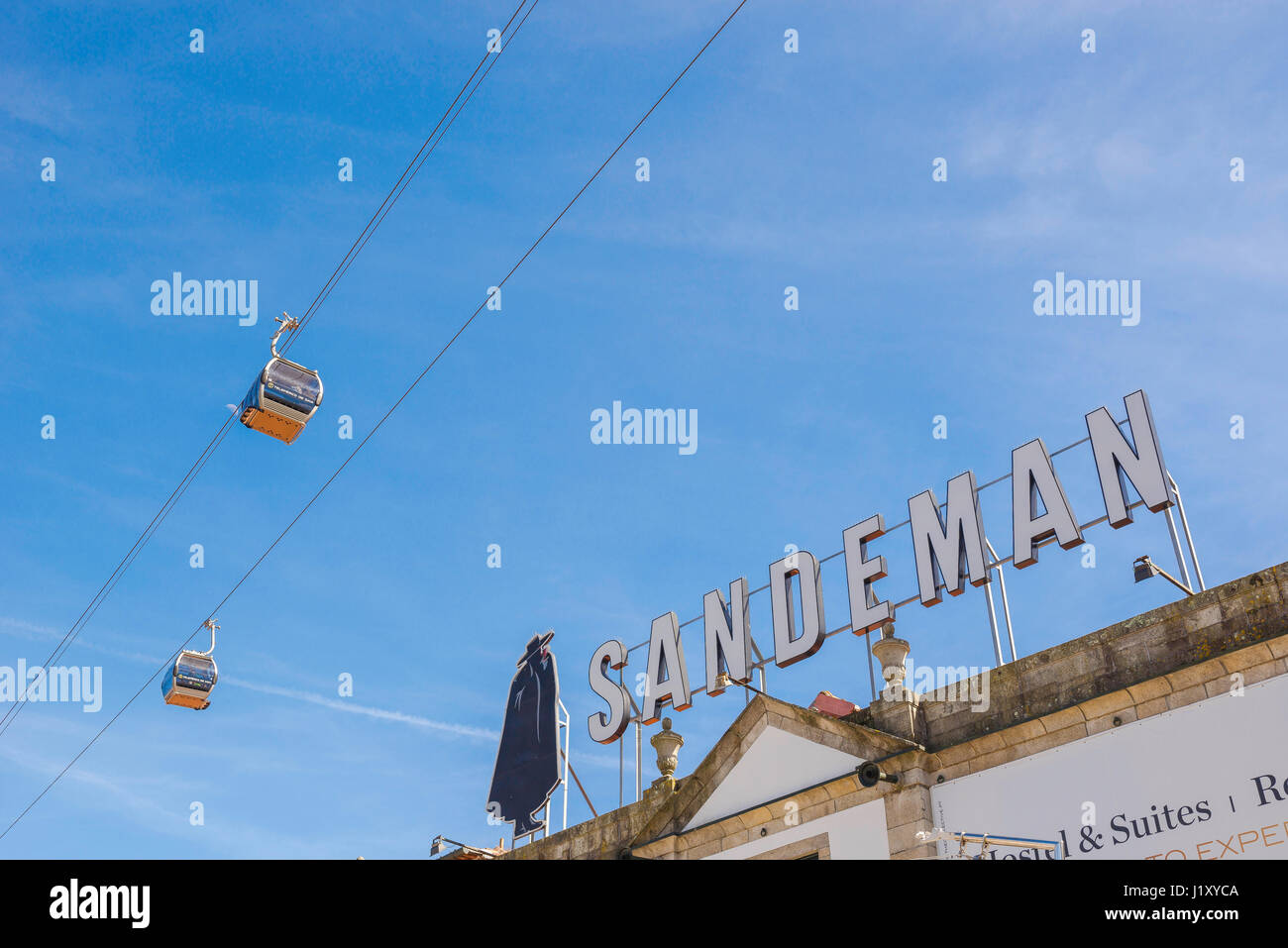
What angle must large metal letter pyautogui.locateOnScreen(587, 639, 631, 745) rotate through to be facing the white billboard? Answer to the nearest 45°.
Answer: approximately 90° to its left

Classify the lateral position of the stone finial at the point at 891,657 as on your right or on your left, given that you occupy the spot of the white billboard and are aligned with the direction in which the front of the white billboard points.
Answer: on your right

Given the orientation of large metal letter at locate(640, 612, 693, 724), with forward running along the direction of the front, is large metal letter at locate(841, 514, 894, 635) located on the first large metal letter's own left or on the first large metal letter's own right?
on the first large metal letter's own left

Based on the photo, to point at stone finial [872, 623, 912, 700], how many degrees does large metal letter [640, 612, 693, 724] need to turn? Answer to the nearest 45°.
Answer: approximately 90° to its left

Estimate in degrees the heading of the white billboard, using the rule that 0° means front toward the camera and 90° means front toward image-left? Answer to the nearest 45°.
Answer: approximately 45°

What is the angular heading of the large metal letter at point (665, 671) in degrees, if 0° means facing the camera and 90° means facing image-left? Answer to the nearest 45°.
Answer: approximately 45°

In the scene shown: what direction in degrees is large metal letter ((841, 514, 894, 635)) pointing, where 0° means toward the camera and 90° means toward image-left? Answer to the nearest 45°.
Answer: approximately 45°

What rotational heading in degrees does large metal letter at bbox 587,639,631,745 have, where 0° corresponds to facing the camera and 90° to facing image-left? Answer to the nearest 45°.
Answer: approximately 45°

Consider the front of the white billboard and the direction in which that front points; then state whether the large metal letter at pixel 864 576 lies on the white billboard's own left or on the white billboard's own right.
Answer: on the white billboard's own right

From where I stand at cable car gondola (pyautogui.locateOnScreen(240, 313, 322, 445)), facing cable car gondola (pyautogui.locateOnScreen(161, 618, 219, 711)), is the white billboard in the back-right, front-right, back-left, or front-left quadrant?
back-right
